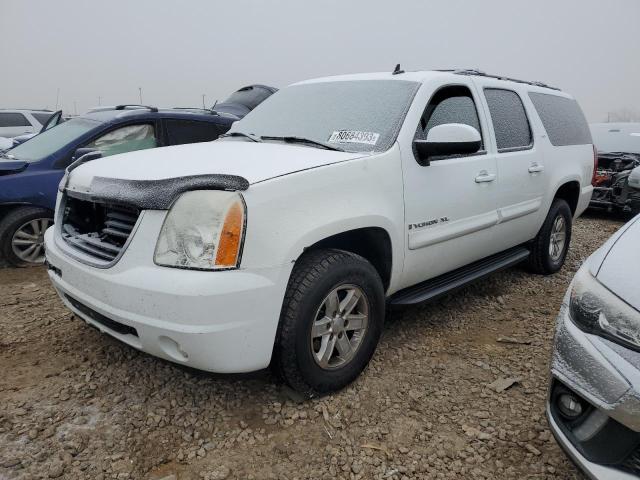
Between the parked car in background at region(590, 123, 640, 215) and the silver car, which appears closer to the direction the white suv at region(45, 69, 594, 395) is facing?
the silver car

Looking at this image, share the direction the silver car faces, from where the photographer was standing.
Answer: facing the viewer and to the left of the viewer

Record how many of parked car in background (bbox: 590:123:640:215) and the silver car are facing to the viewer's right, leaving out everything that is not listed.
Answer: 0

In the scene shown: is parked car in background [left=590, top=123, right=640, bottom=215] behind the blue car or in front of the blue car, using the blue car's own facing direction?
behind

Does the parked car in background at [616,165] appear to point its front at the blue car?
yes

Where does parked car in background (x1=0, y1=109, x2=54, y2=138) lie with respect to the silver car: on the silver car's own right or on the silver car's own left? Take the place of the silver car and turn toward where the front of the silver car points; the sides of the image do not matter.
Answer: on the silver car's own right

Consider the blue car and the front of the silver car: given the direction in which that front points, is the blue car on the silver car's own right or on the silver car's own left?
on the silver car's own right

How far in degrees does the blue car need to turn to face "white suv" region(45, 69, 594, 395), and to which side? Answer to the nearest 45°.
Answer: approximately 90° to its left

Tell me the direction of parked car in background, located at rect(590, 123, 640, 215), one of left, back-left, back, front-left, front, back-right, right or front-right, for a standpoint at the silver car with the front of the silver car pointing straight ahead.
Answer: back-right

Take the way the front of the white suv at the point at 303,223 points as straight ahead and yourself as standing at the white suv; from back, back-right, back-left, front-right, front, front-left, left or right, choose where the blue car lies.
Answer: right
